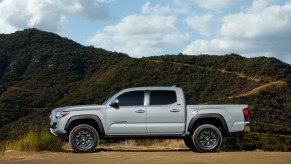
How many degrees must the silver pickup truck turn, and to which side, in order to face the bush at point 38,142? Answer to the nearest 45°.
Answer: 0° — it already faces it

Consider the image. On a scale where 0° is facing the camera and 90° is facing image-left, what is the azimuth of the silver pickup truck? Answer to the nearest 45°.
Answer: approximately 90°
